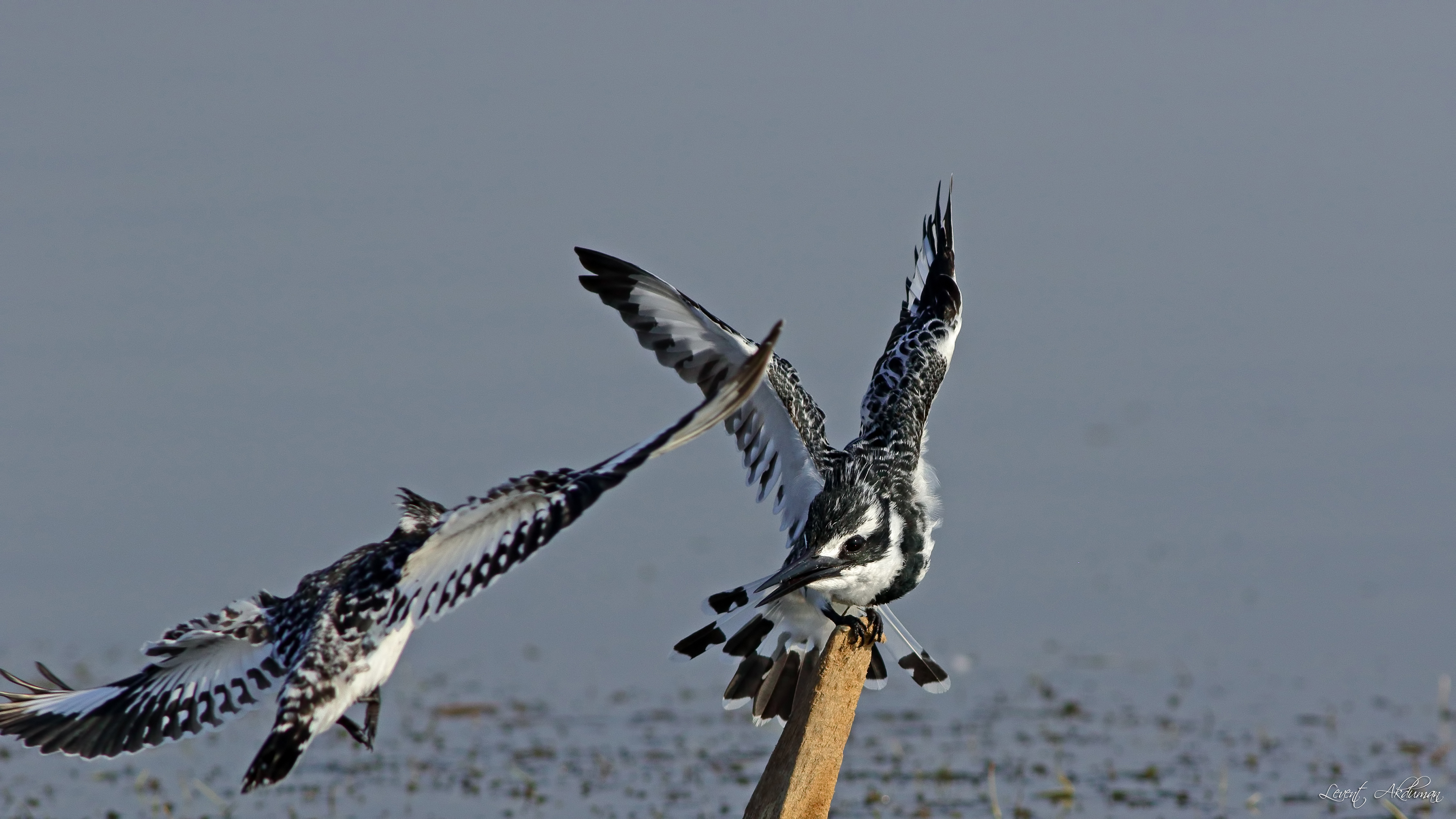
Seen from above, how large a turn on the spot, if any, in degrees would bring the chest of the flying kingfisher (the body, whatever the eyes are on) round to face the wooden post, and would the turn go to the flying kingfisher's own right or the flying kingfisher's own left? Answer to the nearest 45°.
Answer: approximately 90° to the flying kingfisher's own right

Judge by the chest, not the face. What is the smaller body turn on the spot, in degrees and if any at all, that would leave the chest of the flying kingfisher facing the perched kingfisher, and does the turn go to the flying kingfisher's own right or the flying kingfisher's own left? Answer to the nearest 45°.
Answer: approximately 45° to the flying kingfisher's own right

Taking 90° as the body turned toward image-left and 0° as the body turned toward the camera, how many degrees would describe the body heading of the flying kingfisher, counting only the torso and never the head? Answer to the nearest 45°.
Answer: approximately 225°
